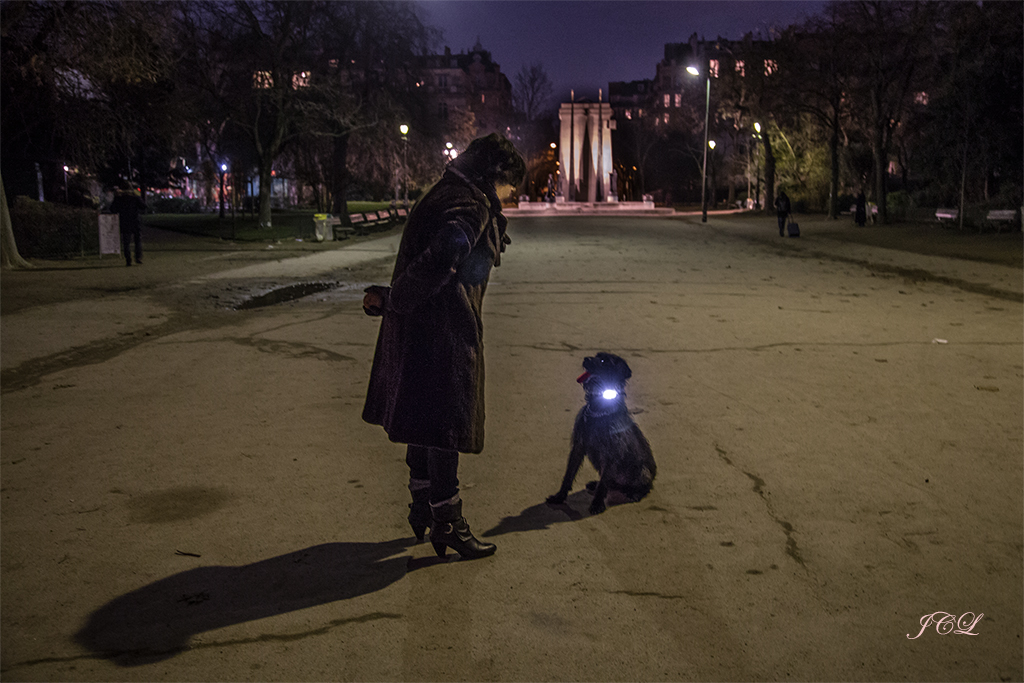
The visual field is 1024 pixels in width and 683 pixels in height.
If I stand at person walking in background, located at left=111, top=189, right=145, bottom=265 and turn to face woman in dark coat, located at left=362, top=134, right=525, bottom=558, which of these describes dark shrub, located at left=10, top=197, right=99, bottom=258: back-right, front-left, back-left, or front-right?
back-right

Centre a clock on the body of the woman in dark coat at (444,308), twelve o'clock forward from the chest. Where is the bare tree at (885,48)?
The bare tree is roughly at 10 o'clock from the woman in dark coat.

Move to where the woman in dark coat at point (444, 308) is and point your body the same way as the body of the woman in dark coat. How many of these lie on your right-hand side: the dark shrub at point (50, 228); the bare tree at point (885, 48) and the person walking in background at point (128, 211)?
0

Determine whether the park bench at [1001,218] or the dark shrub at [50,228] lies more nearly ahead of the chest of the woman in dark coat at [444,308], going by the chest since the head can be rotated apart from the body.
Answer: the park bench

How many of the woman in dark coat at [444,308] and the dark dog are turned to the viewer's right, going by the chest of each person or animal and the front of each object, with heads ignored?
1

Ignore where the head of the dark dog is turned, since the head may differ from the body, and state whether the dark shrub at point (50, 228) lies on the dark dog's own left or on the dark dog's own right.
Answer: on the dark dog's own right

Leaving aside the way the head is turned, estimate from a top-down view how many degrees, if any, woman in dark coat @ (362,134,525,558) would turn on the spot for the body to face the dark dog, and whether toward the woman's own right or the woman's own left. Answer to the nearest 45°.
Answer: approximately 45° to the woman's own left

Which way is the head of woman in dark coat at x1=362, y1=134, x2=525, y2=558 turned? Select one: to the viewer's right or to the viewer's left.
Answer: to the viewer's right

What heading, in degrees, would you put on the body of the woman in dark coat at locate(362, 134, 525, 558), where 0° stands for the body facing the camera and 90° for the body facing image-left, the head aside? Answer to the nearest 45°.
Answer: approximately 270°

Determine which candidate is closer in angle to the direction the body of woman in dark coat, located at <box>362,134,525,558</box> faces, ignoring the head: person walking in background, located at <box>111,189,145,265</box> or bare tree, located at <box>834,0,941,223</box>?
the bare tree
